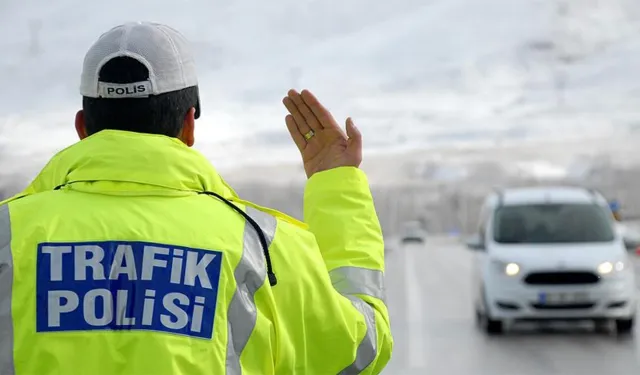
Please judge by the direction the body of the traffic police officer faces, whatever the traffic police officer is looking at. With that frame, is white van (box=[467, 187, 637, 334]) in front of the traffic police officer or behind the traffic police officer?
in front

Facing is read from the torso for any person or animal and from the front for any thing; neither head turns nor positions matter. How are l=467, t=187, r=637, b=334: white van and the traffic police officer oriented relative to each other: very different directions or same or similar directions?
very different directions

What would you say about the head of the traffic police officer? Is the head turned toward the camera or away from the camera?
away from the camera

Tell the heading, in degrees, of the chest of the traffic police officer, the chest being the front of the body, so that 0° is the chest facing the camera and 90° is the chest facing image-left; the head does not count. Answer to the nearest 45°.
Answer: approximately 180°

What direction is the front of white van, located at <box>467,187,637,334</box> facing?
toward the camera

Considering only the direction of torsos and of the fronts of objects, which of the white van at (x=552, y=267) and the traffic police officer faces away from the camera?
the traffic police officer

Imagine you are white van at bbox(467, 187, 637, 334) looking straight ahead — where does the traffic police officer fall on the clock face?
The traffic police officer is roughly at 12 o'clock from the white van.

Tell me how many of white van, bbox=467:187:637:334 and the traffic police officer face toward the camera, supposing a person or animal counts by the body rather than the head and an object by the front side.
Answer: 1
